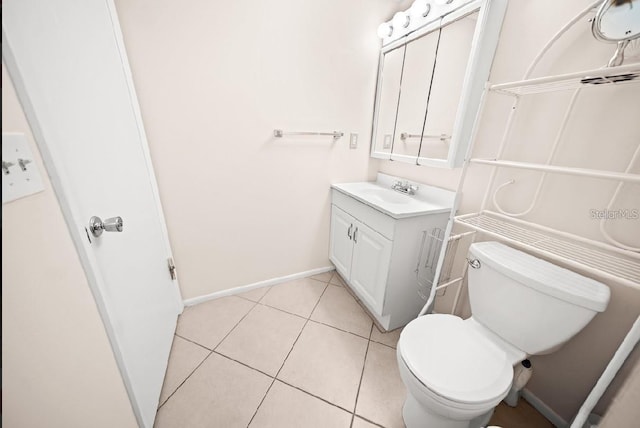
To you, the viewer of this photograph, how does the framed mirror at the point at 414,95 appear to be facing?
facing the viewer and to the left of the viewer

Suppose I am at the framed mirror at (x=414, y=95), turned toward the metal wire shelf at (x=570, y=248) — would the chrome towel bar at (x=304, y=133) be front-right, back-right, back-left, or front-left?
back-right

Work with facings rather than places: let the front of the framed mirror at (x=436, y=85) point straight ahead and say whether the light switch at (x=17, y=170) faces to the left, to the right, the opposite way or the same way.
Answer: the opposite way

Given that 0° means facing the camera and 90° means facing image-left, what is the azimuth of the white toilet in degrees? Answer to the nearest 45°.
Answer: approximately 45°

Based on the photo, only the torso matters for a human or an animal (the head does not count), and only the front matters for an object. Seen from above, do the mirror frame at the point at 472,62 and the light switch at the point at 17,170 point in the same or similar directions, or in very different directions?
very different directions

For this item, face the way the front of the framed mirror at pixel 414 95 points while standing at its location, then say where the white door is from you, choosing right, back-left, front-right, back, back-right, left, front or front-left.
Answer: front

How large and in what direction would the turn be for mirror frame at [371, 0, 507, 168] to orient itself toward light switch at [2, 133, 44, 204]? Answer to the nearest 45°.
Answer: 0° — it already faces it

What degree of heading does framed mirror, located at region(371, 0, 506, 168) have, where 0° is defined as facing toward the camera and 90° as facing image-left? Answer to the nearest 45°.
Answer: approximately 45°
